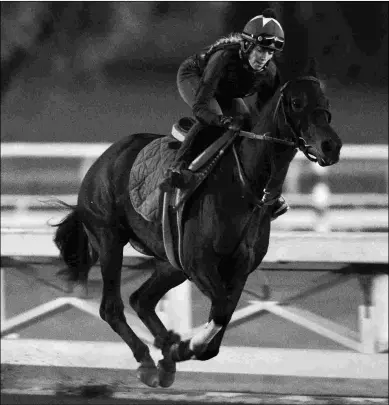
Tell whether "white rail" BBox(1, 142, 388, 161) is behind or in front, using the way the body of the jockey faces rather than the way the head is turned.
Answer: behind

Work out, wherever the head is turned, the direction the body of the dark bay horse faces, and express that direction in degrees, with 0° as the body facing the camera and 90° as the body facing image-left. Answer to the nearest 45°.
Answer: approximately 315°

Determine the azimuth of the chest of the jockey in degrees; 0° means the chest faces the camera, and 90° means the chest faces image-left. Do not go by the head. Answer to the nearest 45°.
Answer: approximately 315°

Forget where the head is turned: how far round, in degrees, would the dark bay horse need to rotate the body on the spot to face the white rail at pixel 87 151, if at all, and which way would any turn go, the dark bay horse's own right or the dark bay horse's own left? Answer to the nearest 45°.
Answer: approximately 135° to the dark bay horse's own left
